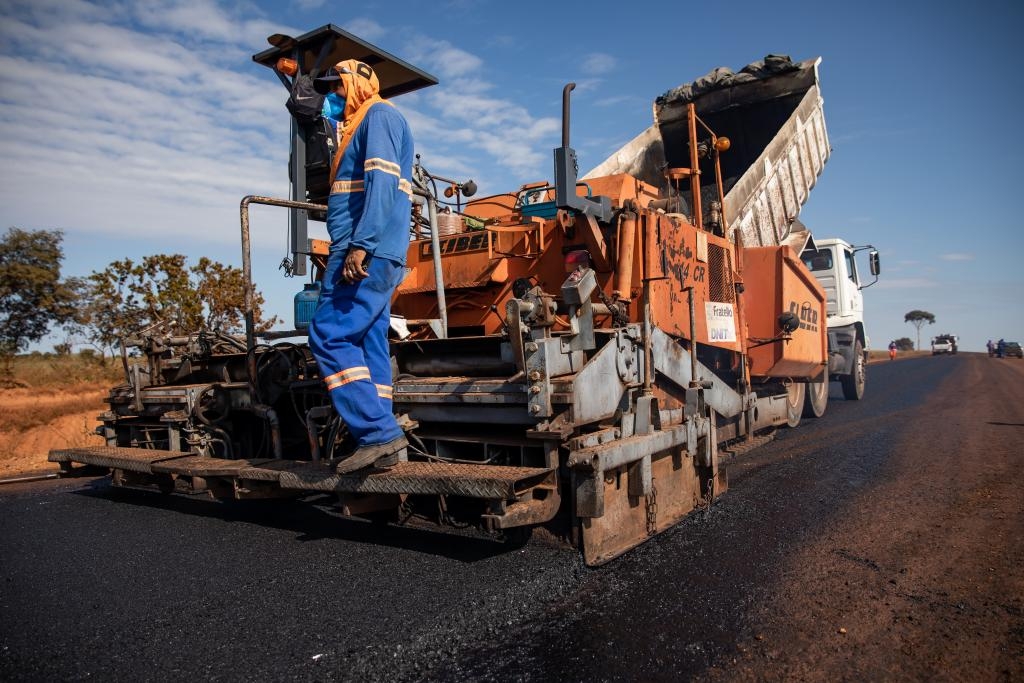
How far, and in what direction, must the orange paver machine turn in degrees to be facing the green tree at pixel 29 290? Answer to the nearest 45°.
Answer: approximately 90° to its left

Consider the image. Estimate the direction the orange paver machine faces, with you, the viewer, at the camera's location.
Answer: facing away from the viewer and to the right of the viewer

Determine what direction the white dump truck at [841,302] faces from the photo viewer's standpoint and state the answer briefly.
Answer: facing away from the viewer and to the right of the viewer

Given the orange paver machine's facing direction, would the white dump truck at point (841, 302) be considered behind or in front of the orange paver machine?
in front

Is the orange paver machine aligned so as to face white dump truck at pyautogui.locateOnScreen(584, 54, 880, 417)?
yes

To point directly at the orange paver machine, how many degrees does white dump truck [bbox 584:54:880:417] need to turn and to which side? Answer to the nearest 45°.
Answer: approximately 135° to its right

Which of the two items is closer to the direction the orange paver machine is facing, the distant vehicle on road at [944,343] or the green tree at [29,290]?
the distant vehicle on road
